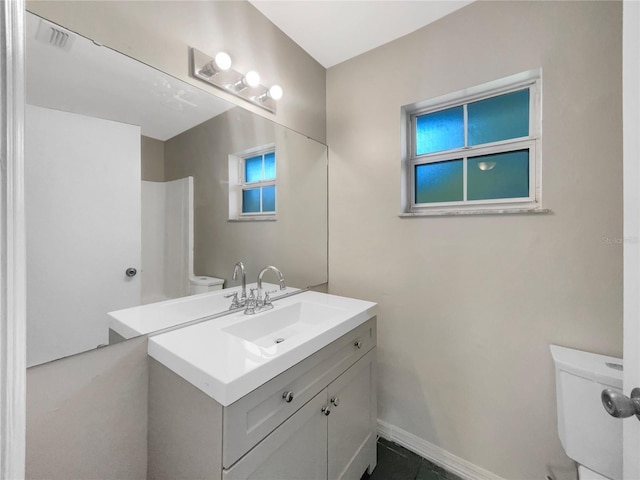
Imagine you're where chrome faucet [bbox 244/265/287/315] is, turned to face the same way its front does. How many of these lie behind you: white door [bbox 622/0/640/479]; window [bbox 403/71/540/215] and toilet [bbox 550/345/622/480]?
0

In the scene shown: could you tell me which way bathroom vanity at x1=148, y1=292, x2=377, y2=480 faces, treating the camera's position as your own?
facing the viewer and to the right of the viewer

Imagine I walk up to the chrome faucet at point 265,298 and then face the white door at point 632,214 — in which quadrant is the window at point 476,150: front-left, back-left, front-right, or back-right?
front-left

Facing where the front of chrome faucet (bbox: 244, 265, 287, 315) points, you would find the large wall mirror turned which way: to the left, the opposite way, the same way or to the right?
the same way

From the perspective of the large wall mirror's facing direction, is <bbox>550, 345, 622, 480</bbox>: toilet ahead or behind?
ahead

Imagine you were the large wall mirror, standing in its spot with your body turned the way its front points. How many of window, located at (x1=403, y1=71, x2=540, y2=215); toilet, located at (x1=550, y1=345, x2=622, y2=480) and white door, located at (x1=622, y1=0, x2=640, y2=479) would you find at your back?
0

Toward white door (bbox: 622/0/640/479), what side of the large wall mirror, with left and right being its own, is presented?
front

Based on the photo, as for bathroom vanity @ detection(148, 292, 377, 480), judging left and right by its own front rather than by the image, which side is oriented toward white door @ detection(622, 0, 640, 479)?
front

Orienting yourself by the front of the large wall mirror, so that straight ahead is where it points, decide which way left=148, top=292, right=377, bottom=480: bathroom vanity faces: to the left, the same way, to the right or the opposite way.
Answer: the same way

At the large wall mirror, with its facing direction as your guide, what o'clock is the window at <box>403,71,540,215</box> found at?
The window is roughly at 11 o'clock from the large wall mirror.

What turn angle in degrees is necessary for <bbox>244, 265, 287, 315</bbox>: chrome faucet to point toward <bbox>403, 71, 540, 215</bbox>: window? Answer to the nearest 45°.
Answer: approximately 45° to its left

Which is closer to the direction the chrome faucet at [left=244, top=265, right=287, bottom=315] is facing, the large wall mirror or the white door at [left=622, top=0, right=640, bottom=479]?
the white door

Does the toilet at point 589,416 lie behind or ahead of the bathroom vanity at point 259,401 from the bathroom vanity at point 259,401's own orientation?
ahead

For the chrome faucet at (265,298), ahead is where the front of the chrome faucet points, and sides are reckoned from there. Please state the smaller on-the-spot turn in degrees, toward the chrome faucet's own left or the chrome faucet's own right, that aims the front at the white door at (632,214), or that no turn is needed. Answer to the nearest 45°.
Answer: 0° — it already faces it
